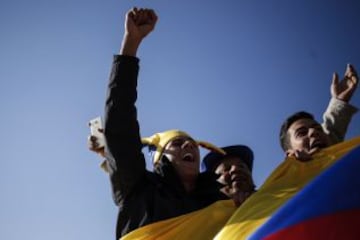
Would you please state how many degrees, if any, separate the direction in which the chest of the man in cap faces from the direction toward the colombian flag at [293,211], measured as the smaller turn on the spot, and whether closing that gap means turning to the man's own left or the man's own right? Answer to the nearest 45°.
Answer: approximately 45° to the man's own left

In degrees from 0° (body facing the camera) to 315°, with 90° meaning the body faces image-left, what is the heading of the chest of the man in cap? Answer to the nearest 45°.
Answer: approximately 45°

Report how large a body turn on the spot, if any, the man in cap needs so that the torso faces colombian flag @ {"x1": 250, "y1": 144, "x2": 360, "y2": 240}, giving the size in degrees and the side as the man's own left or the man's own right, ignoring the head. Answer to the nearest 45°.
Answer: approximately 45° to the man's own left
